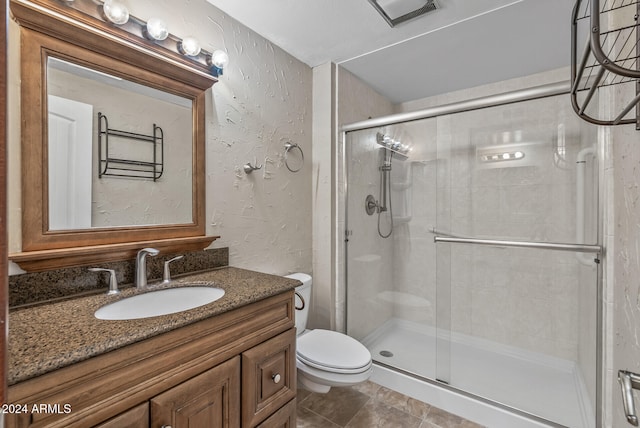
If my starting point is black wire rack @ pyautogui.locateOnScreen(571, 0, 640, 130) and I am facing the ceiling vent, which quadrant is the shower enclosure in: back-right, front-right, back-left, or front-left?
front-right

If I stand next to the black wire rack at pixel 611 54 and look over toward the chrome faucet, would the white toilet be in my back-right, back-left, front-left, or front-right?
front-right

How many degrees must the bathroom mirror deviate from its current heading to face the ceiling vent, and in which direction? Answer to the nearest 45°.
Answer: approximately 45° to its left

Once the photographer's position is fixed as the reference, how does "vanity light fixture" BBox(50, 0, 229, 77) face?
facing the viewer and to the right of the viewer

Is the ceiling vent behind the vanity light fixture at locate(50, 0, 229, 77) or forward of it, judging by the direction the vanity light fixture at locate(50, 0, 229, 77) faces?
forward

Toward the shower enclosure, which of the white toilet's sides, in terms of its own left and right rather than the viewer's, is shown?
left

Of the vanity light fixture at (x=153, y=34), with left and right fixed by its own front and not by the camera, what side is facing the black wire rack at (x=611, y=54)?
front

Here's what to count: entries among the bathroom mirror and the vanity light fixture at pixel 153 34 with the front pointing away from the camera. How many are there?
0

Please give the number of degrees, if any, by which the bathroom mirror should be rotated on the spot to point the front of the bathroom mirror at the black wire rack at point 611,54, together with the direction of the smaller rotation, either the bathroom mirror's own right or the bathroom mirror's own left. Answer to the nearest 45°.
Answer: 0° — it already faces it

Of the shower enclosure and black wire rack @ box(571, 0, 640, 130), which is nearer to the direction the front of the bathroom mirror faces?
the black wire rack

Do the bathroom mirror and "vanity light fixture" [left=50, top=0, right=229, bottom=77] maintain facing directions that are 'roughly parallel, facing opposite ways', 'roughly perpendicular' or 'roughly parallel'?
roughly parallel
